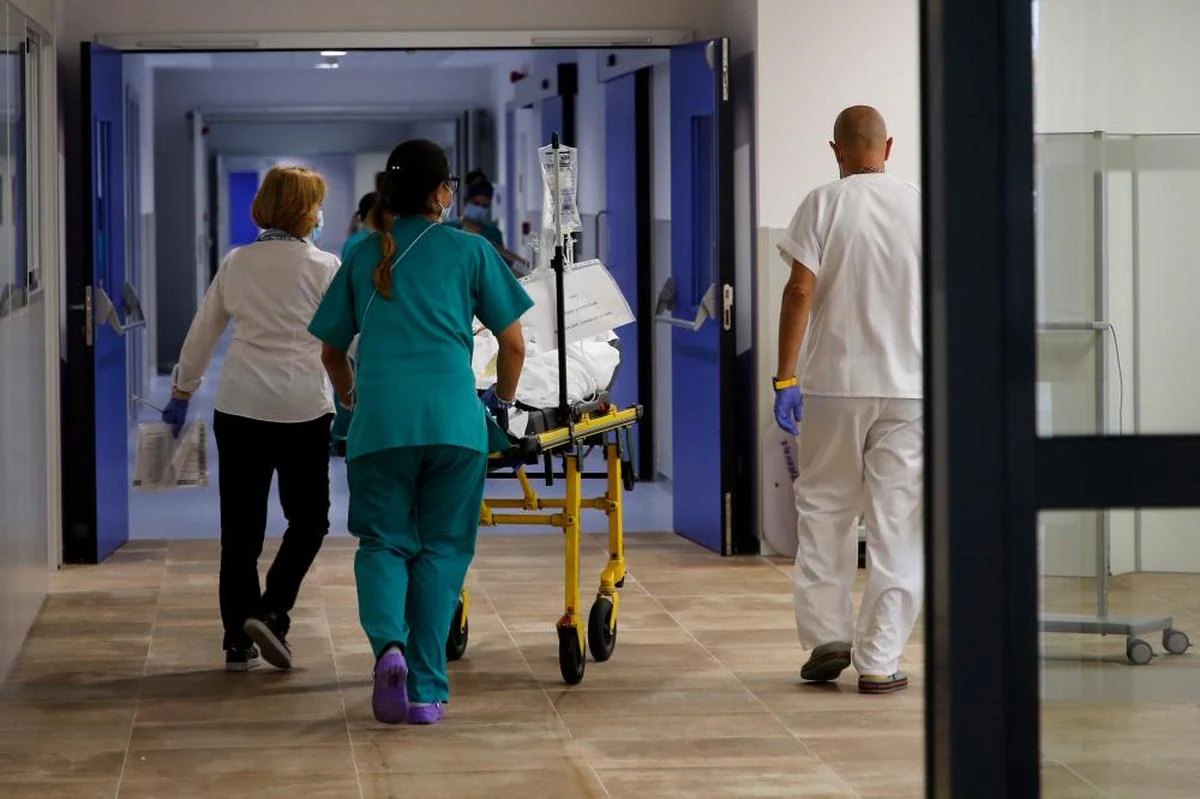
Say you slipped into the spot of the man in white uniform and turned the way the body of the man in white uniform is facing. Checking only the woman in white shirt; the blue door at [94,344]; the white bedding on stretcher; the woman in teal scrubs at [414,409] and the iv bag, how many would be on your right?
0

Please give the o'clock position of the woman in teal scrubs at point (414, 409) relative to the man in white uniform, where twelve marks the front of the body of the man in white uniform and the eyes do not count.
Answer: The woman in teal scrubs is roughly at 8 o'clock from the man in white uniform.

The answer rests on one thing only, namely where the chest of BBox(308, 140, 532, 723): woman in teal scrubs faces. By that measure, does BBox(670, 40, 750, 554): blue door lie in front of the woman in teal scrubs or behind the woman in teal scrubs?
in front

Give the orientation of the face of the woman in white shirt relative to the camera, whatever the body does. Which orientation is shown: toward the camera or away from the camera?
away from the camera

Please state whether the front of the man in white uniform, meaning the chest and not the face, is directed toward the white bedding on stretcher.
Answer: no

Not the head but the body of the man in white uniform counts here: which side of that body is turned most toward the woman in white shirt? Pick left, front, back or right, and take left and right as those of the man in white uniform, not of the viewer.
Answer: left

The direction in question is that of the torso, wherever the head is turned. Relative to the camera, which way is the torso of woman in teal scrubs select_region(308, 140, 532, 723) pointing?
away from the camera

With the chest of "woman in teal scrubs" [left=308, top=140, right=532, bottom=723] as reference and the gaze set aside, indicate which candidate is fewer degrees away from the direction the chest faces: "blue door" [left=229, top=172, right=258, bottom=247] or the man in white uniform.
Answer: the blue door

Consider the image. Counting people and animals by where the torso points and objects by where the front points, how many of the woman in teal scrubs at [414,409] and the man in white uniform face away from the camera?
2

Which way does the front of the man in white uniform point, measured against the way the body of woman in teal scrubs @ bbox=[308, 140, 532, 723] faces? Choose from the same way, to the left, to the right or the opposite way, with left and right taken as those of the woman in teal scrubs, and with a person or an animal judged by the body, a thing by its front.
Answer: the same way

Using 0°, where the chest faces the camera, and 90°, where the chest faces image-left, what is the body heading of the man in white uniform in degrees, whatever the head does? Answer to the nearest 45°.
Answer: approximately 180°

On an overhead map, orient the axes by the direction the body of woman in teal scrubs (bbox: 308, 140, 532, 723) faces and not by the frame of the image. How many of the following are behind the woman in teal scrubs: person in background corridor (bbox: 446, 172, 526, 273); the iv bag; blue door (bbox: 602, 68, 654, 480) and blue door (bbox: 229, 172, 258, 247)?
0

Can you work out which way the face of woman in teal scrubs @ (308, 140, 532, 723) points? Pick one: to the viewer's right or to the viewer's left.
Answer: to the viewer's right

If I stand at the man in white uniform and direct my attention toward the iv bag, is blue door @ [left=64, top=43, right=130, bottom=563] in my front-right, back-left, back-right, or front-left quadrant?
front-right

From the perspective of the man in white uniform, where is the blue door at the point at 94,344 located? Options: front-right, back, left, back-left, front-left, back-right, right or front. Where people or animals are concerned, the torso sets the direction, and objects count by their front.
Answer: front-left

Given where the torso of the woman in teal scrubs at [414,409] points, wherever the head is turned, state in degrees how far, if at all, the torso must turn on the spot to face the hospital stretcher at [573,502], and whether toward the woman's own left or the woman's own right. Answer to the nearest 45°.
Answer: approximately 45° to the woman's own right
